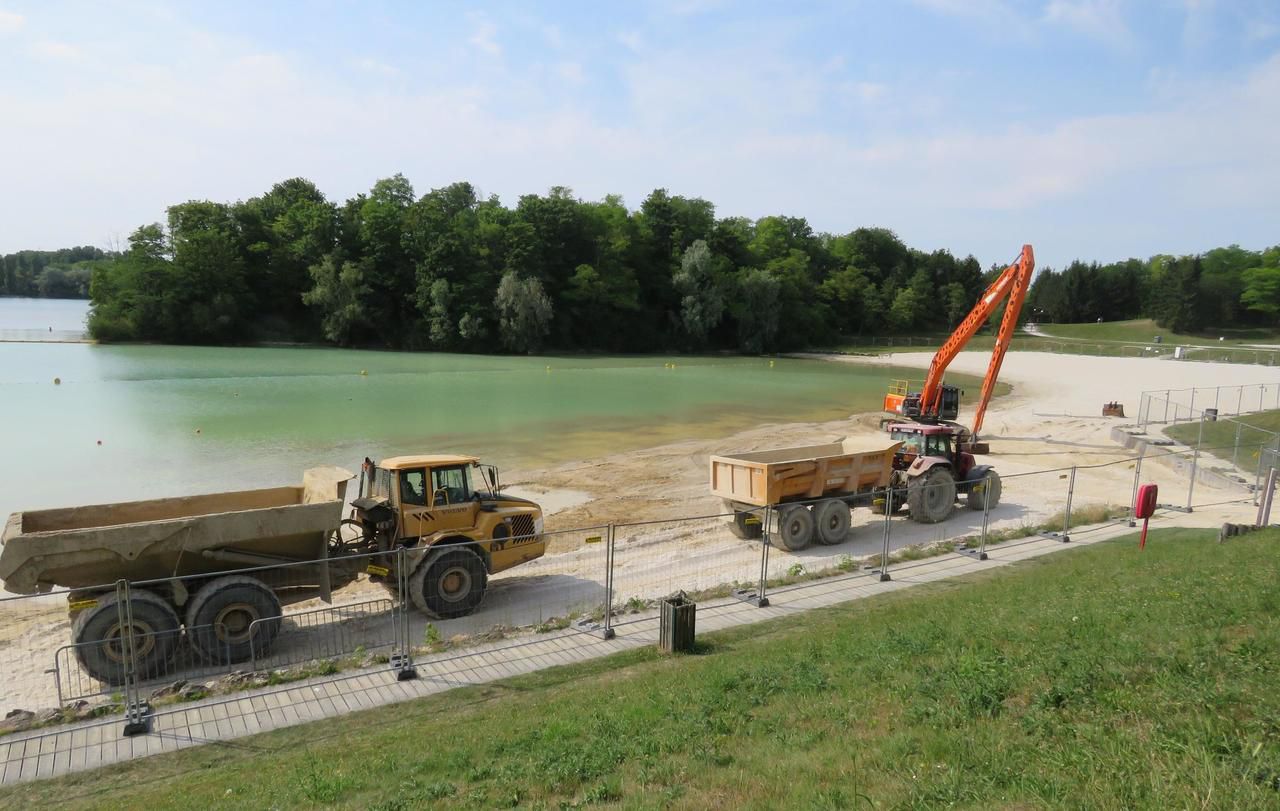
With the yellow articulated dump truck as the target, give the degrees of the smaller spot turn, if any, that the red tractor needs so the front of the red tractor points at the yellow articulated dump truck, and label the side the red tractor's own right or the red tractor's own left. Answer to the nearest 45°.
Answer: approximately 180°

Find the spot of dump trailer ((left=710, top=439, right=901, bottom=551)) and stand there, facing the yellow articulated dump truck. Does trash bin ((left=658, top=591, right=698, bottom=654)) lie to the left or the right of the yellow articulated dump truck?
left

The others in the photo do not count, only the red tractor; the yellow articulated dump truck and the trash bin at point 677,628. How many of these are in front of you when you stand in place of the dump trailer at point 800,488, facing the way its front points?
1

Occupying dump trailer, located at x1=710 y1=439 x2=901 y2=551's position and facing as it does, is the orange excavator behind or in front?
in front

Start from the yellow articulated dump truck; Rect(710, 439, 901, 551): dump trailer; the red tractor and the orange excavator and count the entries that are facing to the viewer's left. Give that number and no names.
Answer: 0

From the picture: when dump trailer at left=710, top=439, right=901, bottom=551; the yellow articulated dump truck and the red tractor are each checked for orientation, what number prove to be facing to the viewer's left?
0

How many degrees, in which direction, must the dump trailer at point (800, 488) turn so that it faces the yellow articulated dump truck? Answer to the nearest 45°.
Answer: approximately 180°

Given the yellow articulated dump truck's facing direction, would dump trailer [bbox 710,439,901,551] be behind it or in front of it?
in front

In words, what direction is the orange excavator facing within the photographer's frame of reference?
facing the viewer and to the right of the viewer

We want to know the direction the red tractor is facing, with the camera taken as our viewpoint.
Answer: facing away from the viewer and to the right of the viewer

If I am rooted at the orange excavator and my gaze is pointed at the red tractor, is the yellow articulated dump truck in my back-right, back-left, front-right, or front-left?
front-right

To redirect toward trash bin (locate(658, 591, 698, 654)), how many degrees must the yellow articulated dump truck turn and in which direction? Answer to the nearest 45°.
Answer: approximately 45° to its right

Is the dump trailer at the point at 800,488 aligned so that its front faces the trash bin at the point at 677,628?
no

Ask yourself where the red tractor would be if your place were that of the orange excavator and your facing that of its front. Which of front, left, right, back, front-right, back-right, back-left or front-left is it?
front-right

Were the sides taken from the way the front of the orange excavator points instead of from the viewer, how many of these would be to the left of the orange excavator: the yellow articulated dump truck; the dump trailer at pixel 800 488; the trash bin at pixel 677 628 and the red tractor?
0

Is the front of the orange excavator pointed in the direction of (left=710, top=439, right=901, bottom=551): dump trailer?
no

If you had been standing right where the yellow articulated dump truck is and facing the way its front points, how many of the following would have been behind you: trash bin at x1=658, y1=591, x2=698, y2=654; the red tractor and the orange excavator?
0

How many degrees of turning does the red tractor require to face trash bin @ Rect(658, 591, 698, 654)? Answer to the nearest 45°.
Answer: approximately 135° to its right

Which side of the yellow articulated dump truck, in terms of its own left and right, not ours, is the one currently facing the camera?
right

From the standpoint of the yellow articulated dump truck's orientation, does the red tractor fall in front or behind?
in front

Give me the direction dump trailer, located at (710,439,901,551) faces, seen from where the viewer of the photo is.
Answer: facing away from the viewer and to the right of the viewer
